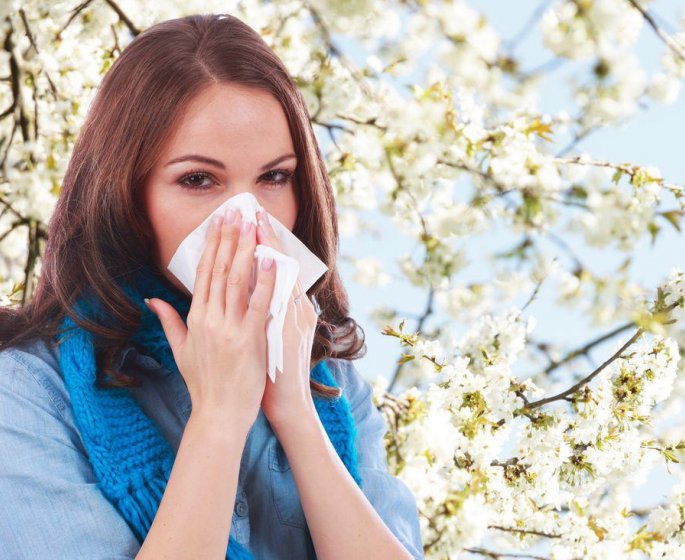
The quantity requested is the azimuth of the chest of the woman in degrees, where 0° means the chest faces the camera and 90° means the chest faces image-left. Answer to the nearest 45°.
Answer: approximately 315°
